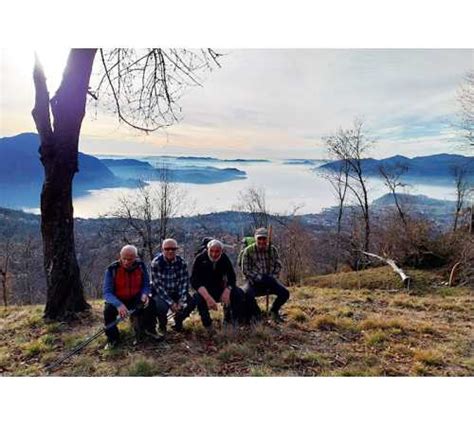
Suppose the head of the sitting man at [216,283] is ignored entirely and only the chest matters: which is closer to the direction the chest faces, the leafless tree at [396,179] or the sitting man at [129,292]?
the sitting man at [129,292]

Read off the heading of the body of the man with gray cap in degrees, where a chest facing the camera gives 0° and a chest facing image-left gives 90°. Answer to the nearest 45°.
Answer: approximately 0°

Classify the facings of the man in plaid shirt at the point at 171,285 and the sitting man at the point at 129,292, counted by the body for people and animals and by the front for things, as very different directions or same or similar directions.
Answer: same or similar directions

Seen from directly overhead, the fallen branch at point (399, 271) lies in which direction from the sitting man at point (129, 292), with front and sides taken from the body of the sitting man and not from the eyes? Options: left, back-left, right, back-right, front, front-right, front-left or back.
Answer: back-left

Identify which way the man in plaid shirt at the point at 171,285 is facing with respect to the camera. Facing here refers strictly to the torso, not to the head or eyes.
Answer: toward the camera

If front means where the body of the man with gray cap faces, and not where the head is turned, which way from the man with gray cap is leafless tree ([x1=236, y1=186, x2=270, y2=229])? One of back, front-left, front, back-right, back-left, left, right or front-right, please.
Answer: back

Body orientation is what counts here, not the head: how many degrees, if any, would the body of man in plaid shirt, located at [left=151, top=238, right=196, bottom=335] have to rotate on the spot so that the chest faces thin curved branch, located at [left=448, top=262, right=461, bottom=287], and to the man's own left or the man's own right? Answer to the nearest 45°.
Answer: approximately 135° to the man's own left

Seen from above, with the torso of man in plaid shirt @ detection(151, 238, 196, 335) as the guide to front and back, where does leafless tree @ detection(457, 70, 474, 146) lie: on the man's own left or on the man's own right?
on the man's own left

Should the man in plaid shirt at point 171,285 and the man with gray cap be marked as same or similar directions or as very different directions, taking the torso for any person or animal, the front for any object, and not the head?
same or similar directions

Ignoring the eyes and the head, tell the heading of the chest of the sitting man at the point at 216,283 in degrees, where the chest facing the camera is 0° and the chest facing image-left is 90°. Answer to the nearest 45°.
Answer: approximately 0°
